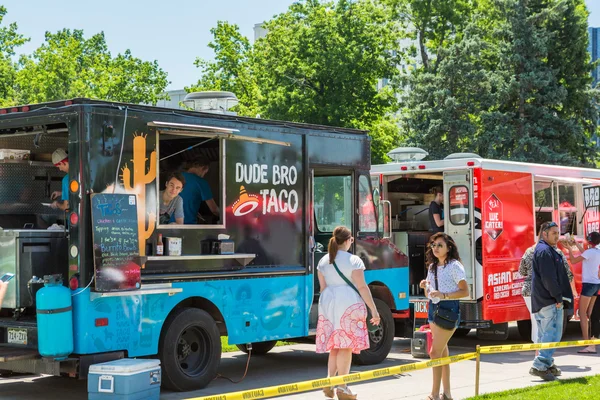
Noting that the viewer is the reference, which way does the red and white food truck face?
facing away from the viewer and to the right of the viewer

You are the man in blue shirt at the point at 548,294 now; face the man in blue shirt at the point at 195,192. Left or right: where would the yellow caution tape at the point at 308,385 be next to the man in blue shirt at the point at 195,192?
left

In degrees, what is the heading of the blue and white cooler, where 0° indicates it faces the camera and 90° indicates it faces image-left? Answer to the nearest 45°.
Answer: approximately 315°

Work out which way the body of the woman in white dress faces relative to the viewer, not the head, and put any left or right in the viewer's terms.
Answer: facing away from the viewer and to the right of the viewer

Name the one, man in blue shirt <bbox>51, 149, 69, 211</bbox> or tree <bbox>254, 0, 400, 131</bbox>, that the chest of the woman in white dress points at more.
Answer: the tree

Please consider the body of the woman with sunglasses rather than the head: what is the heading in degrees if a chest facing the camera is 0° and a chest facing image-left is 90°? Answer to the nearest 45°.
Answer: approximately 45°

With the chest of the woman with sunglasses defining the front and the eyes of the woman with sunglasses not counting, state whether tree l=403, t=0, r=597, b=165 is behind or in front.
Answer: behind
